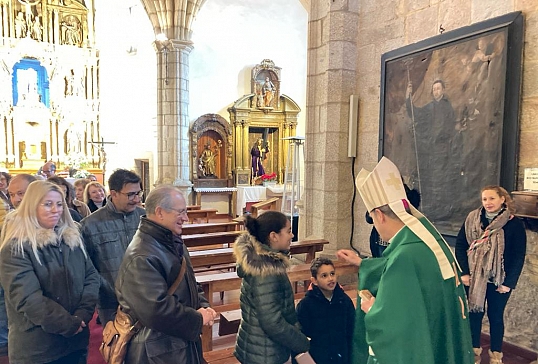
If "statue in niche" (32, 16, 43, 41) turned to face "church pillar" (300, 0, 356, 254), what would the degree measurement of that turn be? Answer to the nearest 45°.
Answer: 0° — it already faces it

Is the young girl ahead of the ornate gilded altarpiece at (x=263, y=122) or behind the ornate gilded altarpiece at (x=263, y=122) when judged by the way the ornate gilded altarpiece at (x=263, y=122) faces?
ahead

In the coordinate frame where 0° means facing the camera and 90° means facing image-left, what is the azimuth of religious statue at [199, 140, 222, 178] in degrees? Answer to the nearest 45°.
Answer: approximately 0°

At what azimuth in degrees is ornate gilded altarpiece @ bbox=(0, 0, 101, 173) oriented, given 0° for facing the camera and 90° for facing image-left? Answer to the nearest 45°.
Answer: approximately 0°

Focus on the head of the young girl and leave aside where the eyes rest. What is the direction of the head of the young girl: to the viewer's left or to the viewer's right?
to the viewer's right

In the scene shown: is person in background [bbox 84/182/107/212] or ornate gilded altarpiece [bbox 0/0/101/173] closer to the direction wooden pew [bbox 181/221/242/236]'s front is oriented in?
the ornate gilded altarpiece

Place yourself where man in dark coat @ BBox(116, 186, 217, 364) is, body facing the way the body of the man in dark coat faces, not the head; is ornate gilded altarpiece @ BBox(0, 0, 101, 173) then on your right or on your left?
on your left

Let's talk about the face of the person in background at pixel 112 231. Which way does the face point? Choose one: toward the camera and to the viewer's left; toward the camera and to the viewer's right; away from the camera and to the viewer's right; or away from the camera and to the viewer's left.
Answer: toward the camera and to the viewer's right

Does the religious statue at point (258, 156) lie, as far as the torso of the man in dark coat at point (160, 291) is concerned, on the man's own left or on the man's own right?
on the man's own left

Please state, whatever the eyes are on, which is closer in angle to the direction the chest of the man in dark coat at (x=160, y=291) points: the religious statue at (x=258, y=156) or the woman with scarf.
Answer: the woman with scarf
